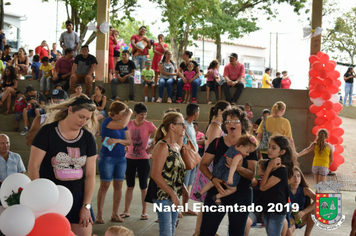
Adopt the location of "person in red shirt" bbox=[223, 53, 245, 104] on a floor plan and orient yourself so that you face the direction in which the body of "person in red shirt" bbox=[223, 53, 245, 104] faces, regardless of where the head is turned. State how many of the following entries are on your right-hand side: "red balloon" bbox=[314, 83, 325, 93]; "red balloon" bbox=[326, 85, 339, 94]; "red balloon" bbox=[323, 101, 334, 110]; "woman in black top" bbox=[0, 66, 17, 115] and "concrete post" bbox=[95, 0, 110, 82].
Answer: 2

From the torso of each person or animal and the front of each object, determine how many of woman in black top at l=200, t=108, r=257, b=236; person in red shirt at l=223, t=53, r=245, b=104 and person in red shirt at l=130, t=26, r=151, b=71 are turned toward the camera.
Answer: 3

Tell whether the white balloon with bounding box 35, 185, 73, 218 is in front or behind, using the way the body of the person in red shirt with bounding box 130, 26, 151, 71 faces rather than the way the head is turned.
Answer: in front

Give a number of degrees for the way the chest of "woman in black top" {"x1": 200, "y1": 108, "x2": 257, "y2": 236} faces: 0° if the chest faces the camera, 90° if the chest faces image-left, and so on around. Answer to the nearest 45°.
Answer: approximately 0°

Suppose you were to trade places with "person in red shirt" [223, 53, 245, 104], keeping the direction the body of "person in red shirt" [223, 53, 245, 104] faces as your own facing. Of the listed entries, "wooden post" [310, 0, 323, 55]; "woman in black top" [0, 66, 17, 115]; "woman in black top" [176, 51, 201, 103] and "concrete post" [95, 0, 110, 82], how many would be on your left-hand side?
1

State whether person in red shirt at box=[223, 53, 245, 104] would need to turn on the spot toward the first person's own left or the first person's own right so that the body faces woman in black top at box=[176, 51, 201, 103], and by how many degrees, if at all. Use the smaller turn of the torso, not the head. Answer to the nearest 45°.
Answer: approximately 90° to the first person's own right

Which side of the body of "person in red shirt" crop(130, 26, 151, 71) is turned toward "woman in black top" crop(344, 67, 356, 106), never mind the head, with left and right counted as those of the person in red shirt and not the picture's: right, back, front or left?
left

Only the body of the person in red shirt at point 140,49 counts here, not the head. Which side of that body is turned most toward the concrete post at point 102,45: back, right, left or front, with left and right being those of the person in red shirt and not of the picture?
right

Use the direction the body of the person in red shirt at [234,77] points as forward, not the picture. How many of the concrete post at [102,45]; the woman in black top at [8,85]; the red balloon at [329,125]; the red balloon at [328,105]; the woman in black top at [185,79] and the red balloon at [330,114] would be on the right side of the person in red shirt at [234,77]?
3

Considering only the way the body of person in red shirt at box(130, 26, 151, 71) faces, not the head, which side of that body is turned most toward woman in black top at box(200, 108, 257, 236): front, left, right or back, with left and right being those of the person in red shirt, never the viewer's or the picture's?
front

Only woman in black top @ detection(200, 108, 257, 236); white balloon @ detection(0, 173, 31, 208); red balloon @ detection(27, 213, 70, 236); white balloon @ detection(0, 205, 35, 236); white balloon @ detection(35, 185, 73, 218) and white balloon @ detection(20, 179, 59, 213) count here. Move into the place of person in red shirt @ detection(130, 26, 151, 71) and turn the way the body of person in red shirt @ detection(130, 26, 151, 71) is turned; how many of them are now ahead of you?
6
